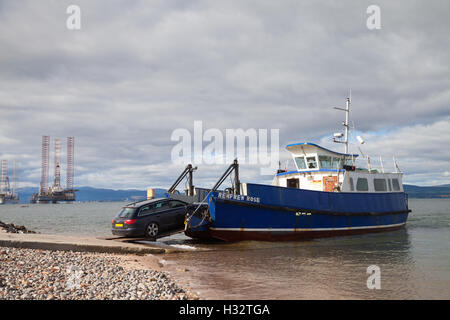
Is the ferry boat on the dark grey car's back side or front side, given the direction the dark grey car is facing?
on the front side

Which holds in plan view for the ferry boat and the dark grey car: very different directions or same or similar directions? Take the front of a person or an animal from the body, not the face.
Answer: very different directions

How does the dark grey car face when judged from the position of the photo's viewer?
facing away from the viewer and to the right of the viewer

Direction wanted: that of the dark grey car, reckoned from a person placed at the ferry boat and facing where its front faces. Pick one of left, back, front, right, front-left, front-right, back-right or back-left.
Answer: front

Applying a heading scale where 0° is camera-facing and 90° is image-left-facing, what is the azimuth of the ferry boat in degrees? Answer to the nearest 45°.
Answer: approximately 45°
